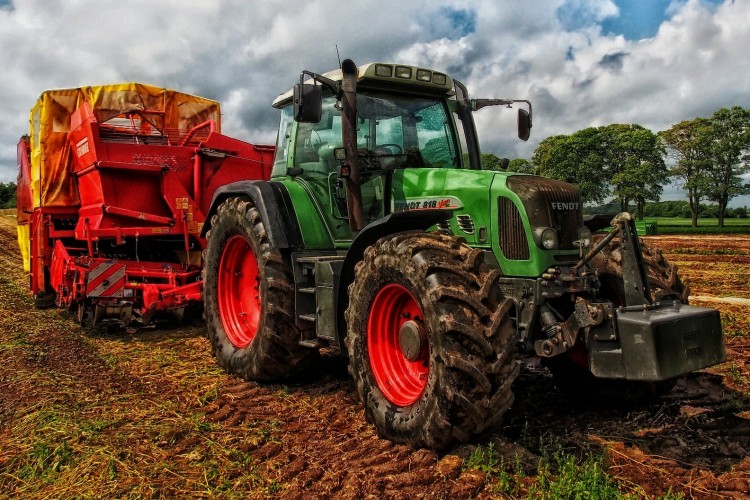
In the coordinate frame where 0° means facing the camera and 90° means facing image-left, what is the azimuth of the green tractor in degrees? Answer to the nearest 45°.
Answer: approximately 315°

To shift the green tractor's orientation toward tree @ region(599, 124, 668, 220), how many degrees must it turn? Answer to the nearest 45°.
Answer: approximately 135° to its left

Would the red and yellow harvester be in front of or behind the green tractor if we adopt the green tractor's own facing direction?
behind

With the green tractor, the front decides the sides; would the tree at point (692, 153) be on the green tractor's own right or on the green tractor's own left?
on the green tractor's own left
